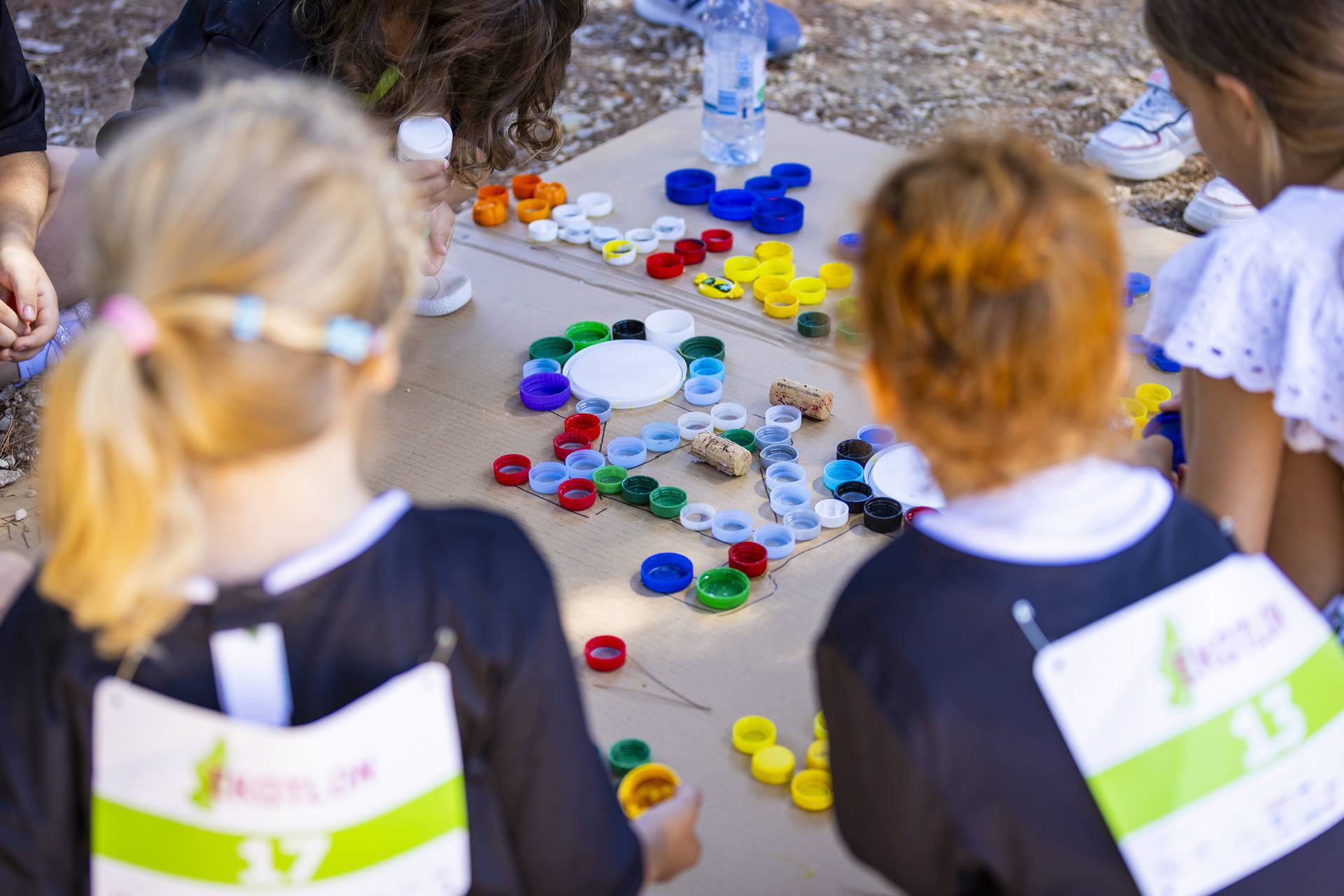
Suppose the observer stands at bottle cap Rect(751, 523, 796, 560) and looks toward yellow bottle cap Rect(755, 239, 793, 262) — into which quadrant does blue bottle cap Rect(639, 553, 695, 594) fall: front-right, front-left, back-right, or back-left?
back-left

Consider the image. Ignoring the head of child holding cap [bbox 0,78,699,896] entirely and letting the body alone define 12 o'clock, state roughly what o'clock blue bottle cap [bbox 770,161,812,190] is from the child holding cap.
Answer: The blue bottle cap is roughly at 1 o'clock from the child holding cap.

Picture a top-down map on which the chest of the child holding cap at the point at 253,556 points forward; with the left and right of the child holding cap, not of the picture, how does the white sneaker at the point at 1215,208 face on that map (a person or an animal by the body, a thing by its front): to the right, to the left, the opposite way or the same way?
to the left

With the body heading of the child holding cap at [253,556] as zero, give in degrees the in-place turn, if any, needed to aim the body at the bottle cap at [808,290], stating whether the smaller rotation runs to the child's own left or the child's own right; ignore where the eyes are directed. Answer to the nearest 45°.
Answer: approximately 45° to the child's own right

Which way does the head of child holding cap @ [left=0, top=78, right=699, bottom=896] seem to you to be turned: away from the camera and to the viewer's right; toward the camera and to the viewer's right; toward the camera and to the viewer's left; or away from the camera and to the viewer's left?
away from the camera and to the viewer's right

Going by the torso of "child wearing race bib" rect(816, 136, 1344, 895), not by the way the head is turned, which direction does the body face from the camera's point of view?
away from the camera

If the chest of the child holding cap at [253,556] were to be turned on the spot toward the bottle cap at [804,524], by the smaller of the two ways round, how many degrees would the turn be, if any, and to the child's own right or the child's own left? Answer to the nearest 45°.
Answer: approximately 45° to the child's own right

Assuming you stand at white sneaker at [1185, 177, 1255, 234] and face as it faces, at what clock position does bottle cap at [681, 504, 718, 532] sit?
The bottle cap is roughly at 11 o'clock from the white sneaker.

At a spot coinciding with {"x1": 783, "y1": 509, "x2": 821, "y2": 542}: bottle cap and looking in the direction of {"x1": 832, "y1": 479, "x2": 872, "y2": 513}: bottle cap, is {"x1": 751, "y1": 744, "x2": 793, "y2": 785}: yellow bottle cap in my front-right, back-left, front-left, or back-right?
back-right

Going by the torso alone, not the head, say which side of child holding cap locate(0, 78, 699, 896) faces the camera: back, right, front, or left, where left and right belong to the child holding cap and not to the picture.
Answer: back

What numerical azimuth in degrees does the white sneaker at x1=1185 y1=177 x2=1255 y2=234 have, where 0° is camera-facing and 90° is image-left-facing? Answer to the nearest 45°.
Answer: approximately 45°

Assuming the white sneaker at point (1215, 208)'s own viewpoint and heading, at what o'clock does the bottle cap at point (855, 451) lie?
The bottle cap is roughly at 11 o'clock from the white sneaker.
